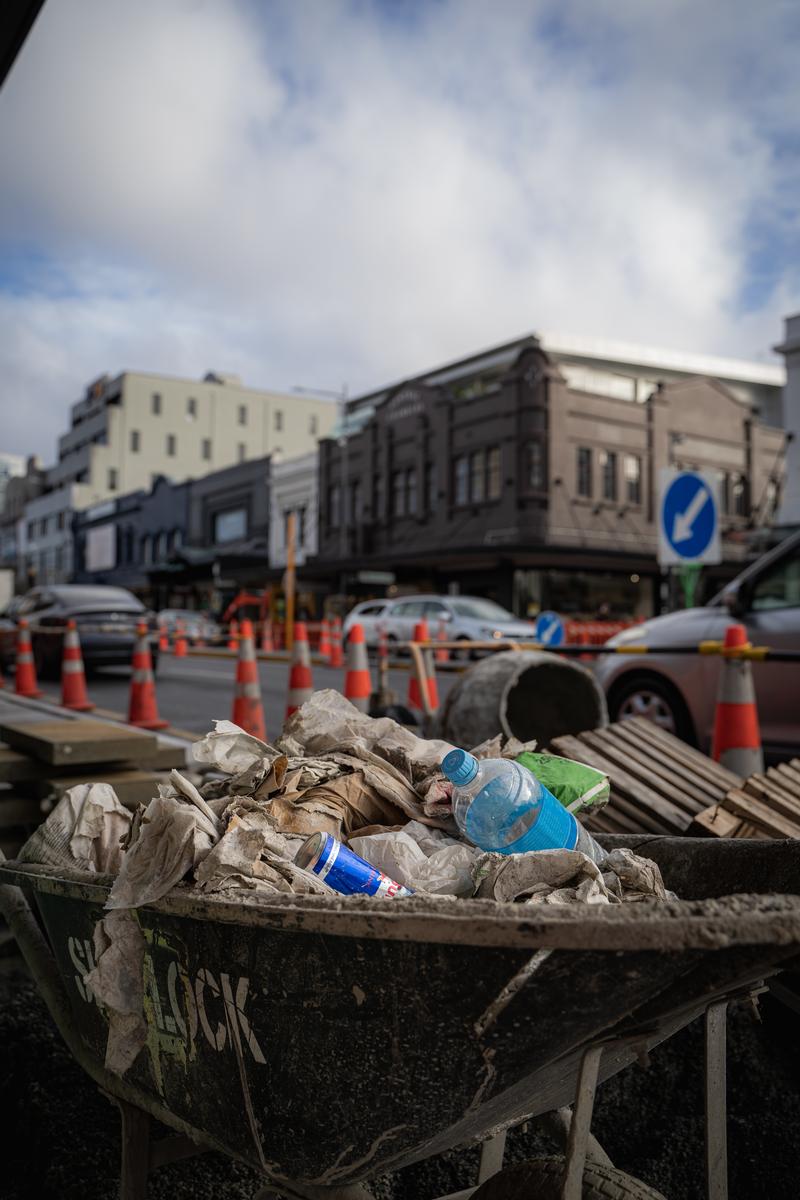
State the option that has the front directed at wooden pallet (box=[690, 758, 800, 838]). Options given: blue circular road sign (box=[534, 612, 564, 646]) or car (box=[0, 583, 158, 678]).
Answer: the blue circular road sign

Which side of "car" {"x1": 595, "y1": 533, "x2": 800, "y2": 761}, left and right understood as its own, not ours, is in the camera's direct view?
left

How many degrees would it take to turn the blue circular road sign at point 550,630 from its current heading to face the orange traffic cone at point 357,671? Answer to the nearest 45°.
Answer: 0° — it already faces it

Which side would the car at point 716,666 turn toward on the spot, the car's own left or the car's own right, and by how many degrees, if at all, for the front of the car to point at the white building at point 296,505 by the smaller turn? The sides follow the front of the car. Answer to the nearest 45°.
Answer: approximately 45° to the car's own right

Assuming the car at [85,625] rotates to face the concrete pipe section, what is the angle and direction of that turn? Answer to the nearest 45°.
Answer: approximately 135° to its left

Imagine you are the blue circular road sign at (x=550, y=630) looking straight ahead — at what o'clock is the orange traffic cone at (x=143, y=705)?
The orange traffic cone is roughly at 1 o'clock from the blue circular road sign.

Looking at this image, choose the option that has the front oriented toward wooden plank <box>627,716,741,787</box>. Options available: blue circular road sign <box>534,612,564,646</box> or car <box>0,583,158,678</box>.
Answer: the blue circular road sign

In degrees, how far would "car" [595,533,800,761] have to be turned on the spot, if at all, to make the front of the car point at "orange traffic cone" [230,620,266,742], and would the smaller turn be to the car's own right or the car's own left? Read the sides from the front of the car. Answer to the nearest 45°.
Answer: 0° — it already faces it

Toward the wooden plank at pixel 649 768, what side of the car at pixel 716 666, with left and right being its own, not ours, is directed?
left

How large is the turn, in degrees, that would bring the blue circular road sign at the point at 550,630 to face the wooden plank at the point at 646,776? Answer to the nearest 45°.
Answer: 0° — it already faces it
